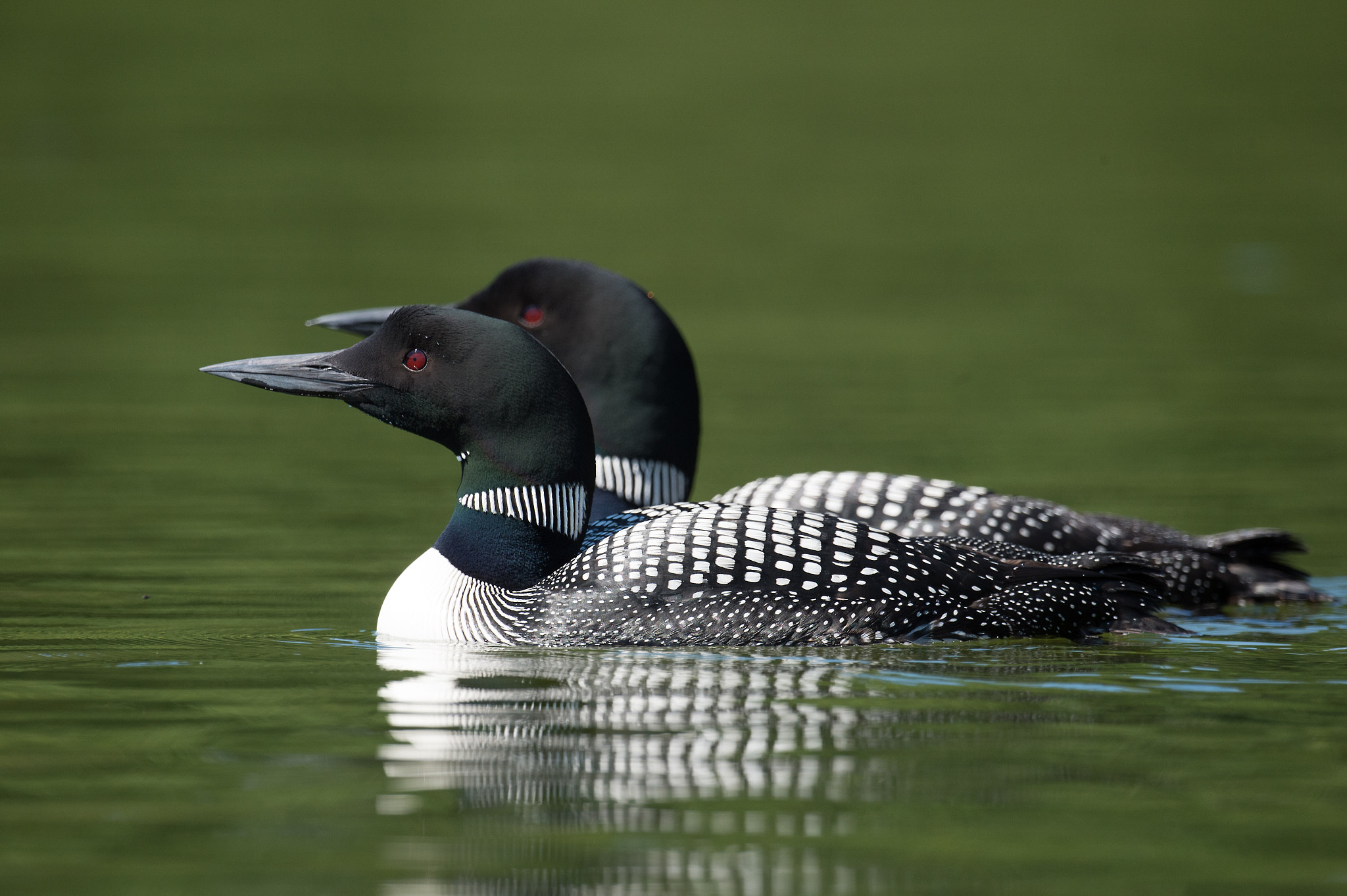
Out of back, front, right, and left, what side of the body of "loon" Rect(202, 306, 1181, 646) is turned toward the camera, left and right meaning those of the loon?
left

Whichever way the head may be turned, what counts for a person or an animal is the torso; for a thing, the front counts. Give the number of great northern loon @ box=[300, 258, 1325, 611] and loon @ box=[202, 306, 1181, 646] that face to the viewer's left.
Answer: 2

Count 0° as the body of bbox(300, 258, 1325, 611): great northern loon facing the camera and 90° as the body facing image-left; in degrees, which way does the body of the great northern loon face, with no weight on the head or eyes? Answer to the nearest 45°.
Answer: approximately 90°

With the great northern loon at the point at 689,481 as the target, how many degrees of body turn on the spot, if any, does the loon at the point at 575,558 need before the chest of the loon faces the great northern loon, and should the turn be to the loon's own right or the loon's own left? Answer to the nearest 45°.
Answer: approximately 90° to the loon's own right

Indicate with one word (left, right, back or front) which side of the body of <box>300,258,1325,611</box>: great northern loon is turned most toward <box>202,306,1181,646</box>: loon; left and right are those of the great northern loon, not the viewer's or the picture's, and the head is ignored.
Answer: left
